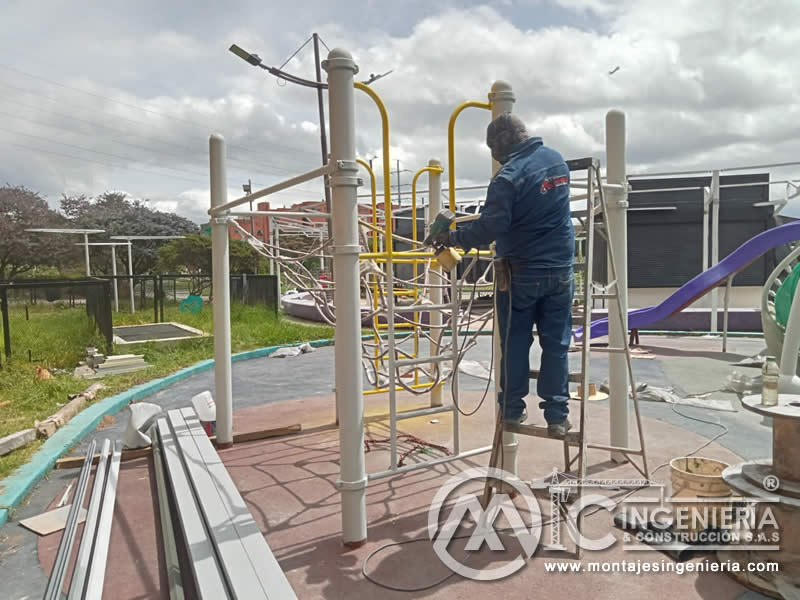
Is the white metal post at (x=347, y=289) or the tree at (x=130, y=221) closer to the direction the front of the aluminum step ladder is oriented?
the white metal post

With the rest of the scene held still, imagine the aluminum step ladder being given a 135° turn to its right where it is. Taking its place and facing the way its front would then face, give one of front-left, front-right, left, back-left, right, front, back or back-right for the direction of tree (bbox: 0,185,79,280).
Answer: front-left

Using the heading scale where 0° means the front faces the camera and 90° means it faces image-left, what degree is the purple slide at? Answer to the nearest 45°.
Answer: approximately 90°

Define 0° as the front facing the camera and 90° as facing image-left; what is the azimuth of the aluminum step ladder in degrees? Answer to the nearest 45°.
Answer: approximately 45°

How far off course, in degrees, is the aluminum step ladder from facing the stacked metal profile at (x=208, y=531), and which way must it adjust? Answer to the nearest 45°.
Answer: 0° — it already faces it

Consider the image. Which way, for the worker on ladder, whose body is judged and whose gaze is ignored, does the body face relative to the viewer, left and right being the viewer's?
facing away from the viewer and to the left of the viewer

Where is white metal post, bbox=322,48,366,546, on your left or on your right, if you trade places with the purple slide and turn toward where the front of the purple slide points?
on your left

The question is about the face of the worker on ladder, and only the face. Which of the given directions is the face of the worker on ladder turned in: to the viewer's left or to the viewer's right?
to the viewer's left

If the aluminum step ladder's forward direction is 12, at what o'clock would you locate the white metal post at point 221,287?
The white metal post is roughly at 2 o'clock from the aluminum step ladder.

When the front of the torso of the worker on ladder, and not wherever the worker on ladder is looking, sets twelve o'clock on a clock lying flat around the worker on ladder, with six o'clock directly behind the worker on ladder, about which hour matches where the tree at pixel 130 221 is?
The tree is roughly at 12 o'clock from the worker on ladder.

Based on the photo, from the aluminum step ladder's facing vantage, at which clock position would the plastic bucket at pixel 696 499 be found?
The plastic bucket is roughly at 8 o'clock from the aluminum step ladder.

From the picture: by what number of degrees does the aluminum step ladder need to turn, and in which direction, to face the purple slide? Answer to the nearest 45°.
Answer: approximately 135° to its right

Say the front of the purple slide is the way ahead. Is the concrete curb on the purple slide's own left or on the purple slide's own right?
on the purple slide's own left

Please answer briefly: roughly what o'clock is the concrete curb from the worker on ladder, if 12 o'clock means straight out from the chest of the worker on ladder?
The concrete curb is roughly at 11 o'clock from the worker on ladder.

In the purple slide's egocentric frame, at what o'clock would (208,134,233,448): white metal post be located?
The white metal post is roughly at 10 o'clock from the purple slide.
